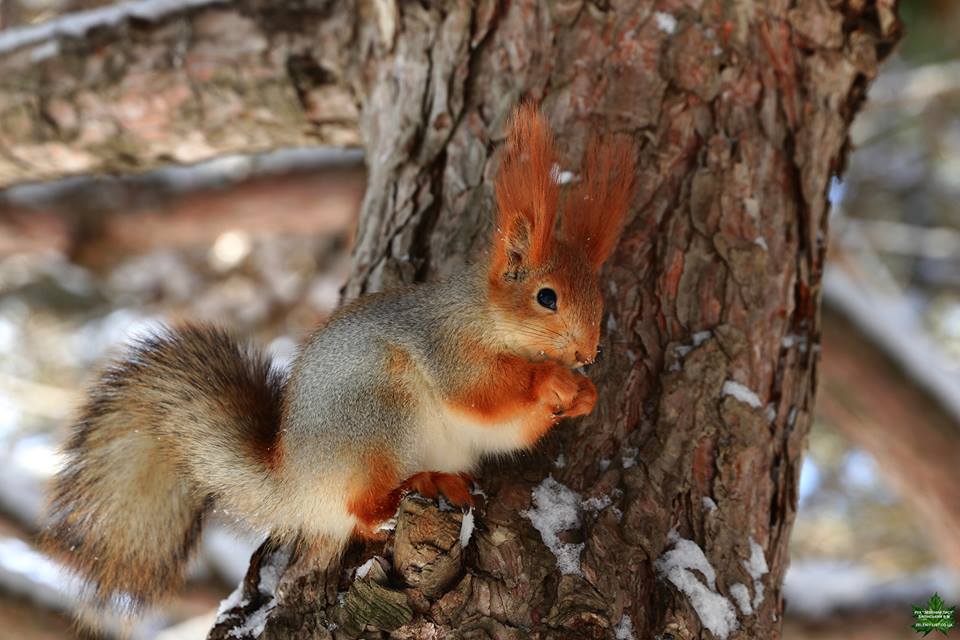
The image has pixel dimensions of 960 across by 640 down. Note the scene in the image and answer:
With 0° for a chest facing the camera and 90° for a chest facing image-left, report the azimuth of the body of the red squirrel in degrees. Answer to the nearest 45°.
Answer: approximately 270°

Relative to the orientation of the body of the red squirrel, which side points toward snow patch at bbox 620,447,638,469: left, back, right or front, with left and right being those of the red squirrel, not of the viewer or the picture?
front

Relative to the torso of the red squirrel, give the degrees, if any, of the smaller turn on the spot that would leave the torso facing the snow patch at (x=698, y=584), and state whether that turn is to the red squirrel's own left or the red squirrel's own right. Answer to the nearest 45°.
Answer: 0° — it already faces it

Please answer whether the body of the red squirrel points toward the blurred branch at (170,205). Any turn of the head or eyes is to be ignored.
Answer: no

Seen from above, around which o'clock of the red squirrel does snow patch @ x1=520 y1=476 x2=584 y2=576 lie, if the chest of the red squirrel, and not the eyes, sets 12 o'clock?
The snow patch is roughly at 1 o'clock from the red squirrel.

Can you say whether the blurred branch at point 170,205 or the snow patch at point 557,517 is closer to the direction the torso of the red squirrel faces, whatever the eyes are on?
the snow patch
